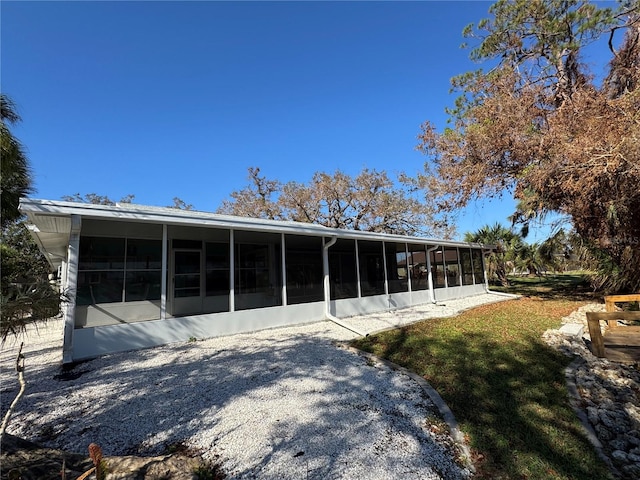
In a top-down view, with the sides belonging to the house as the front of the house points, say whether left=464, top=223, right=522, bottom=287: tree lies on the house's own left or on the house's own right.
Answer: on the house's own left

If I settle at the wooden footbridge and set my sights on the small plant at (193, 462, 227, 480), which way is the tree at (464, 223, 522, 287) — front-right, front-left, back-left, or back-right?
back-right

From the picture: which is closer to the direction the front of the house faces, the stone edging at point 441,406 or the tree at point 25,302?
the stone edging
